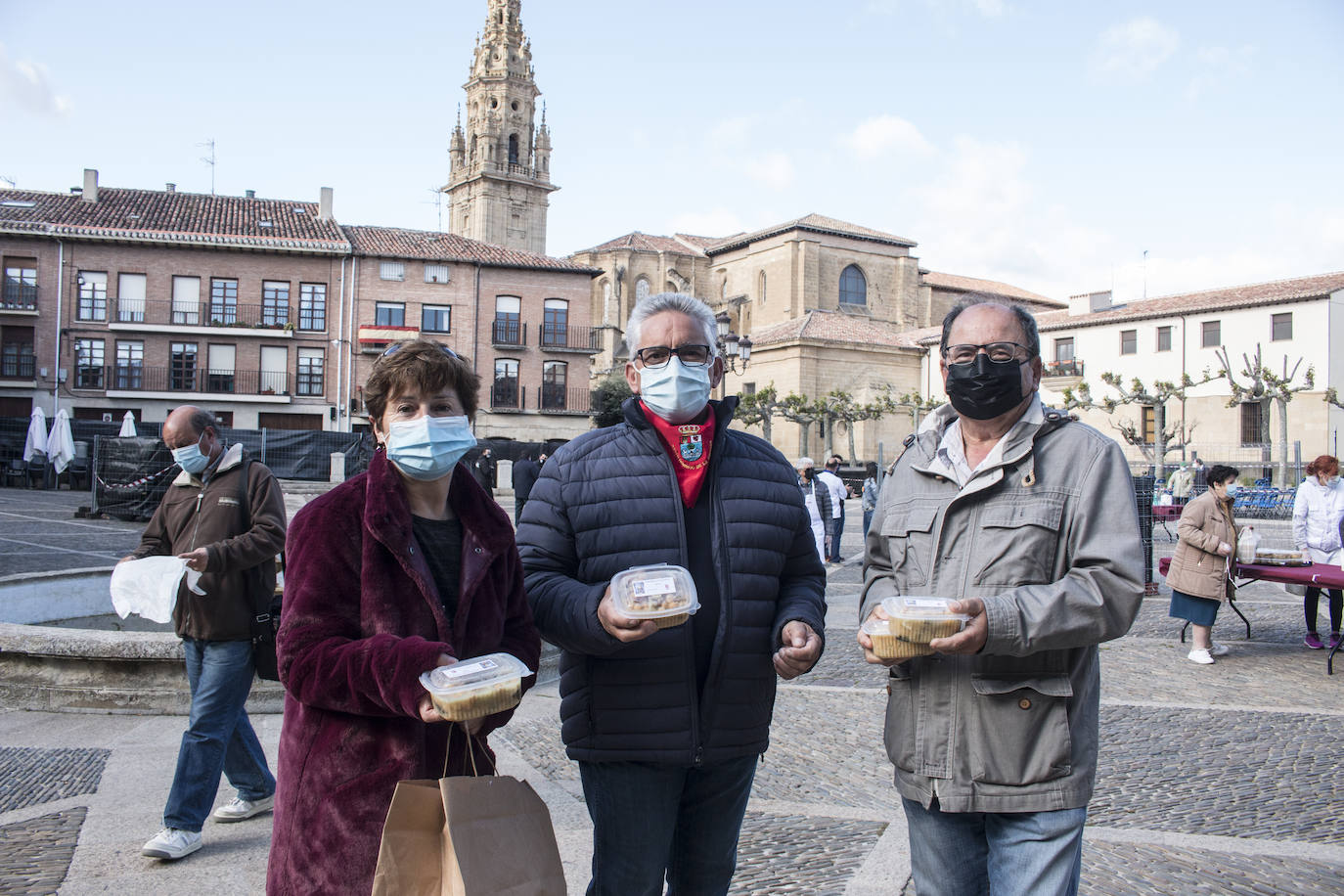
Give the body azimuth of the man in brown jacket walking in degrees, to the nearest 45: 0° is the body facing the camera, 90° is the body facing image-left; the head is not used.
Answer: approximately 45°

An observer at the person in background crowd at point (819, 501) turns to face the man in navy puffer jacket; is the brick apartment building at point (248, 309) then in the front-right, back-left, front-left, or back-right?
back-right

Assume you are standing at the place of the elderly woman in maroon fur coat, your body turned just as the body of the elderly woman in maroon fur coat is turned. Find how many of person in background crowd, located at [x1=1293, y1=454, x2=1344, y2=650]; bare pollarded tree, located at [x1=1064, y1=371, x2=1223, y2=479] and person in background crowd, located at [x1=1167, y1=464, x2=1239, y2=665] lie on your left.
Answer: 3

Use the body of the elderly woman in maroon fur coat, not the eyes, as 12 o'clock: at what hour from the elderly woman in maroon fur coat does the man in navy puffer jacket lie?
The man in navy puffer jacket is roughly at 10 o'clock from the elderly woman in maroon fur coat.

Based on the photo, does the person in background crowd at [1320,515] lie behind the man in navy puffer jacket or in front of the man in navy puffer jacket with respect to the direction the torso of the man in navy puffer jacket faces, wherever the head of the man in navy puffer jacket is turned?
behind

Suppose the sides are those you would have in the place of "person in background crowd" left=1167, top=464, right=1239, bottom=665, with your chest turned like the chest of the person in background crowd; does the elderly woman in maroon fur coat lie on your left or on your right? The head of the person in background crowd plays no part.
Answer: on your right

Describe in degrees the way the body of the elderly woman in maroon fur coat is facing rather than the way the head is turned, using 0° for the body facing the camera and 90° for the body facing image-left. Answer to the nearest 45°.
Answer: approximately 315°

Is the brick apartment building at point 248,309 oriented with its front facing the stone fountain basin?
yes
